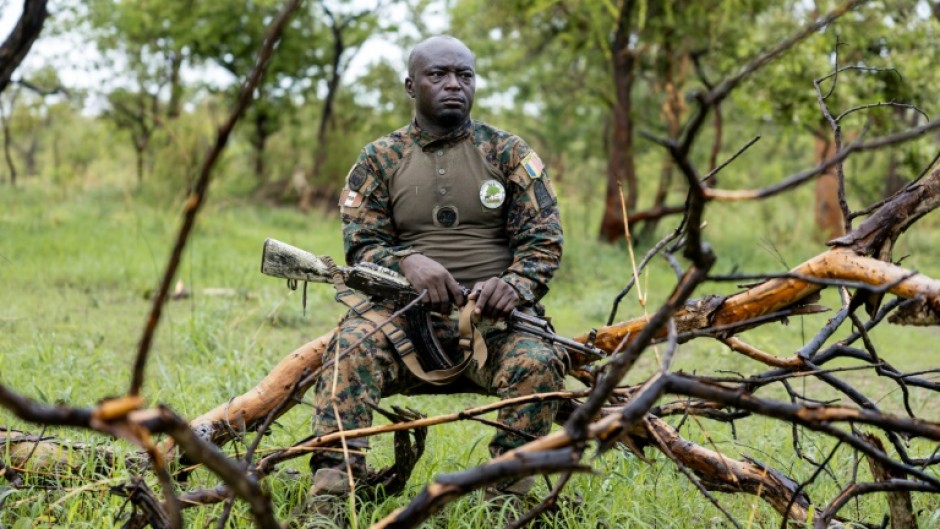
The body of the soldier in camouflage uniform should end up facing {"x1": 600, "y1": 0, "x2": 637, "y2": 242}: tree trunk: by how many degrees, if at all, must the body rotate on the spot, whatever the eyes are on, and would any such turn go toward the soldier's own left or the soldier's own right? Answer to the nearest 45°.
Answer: approximately 180°

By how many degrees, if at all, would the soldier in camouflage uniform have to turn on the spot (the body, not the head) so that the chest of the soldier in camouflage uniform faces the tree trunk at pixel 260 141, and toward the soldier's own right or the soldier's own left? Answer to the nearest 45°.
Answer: approximately 180°

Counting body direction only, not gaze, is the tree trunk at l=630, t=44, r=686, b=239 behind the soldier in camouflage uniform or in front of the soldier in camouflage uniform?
behind

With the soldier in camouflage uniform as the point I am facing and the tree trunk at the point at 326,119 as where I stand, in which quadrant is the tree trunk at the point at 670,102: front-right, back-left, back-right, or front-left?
front-left

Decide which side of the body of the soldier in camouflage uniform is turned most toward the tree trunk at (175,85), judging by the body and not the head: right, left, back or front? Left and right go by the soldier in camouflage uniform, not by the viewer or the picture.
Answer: back

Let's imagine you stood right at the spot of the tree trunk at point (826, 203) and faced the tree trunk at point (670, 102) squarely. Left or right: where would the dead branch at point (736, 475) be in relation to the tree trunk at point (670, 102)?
left

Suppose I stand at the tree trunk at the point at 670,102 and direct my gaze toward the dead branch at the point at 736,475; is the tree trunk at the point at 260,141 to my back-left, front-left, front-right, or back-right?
back-right

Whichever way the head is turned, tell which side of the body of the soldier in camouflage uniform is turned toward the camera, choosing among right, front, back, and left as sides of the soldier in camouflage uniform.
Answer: front

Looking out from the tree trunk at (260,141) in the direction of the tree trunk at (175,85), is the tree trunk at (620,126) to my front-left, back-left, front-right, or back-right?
back-left
